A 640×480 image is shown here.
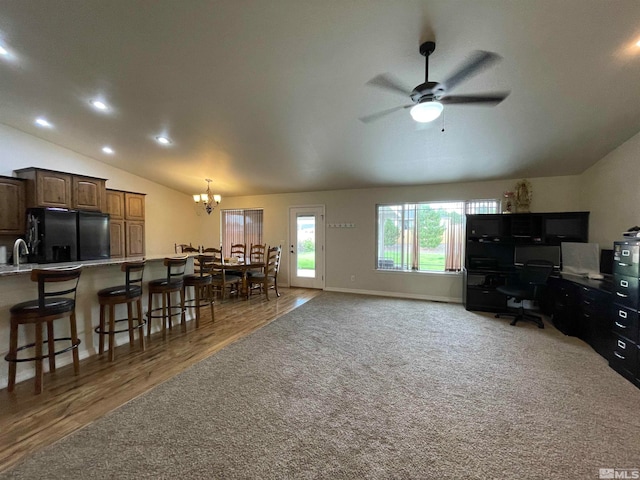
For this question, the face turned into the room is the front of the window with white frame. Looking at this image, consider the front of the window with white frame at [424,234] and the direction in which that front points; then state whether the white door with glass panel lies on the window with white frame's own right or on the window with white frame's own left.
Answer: on the window with white frame's own right

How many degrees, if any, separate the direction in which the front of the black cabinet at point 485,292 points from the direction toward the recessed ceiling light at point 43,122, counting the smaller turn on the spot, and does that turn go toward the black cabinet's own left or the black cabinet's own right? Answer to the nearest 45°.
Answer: approximately 45° to the black cabinet's own right

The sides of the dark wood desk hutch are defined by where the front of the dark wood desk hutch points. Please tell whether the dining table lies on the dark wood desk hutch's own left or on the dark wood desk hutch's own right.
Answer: on the dark wood desk hutch's own right

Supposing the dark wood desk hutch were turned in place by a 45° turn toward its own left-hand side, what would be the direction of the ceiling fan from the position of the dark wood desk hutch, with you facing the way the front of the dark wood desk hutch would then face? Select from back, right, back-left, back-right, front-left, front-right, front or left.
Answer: front-right

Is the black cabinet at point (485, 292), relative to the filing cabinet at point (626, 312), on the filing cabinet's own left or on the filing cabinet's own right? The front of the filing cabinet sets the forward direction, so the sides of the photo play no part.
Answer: on the filing cabinet's own right

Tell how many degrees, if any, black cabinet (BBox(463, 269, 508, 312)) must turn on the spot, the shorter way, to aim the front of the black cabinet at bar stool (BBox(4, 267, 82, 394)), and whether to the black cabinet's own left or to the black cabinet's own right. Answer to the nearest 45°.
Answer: approximately 45° to the black cabinet's own right

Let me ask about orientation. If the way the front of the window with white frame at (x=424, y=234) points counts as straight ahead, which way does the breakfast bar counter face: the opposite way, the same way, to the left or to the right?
to the left

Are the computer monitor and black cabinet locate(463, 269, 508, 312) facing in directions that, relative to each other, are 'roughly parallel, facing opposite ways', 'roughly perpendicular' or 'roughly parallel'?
roughly parallel

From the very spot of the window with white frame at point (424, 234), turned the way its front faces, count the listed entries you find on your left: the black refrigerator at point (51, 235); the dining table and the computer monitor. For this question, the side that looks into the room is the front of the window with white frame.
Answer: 1

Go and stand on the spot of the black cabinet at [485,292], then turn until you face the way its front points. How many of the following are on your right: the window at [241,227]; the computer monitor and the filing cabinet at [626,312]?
1

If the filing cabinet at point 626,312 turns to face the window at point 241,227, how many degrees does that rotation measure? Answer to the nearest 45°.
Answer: approximately 45° to its right

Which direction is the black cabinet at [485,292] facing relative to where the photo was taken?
toward the camera

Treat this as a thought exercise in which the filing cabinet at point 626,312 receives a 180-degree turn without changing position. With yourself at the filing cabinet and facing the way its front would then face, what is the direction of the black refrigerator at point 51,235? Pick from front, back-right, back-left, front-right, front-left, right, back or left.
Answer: back

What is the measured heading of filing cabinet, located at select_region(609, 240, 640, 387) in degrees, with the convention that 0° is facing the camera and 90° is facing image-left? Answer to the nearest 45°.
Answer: approximately 45°

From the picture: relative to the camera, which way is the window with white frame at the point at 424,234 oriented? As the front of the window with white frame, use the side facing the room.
toward the camera

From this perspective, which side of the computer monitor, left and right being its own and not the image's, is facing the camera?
front
